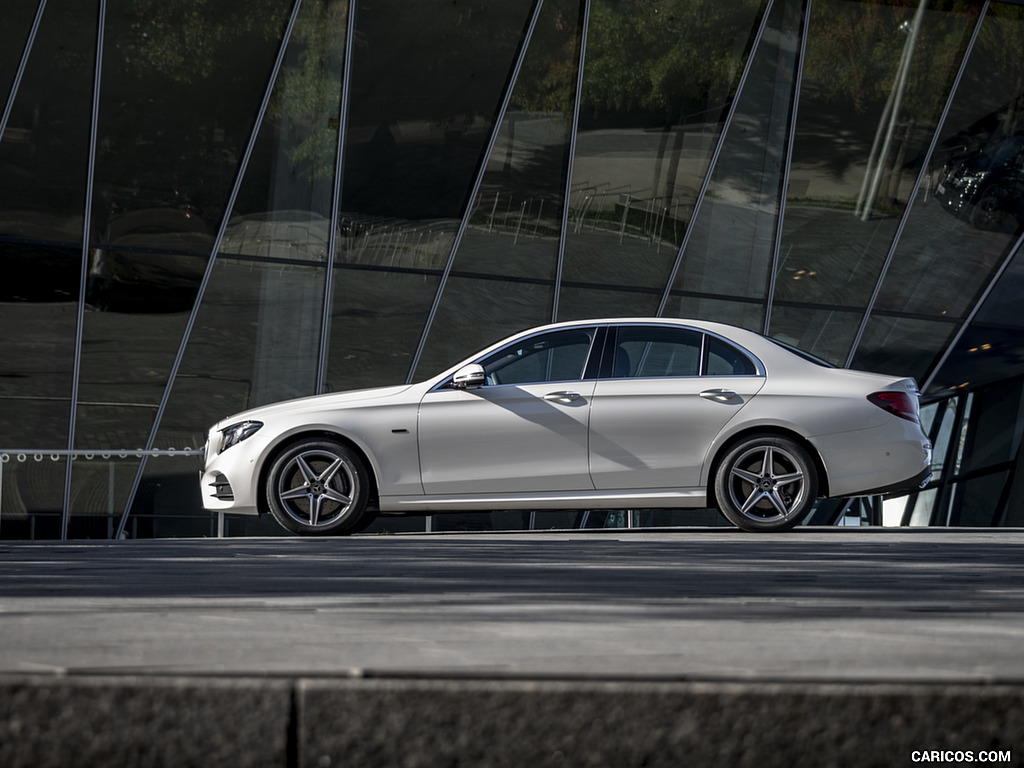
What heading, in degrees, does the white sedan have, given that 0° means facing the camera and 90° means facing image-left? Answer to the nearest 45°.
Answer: approximately 90°

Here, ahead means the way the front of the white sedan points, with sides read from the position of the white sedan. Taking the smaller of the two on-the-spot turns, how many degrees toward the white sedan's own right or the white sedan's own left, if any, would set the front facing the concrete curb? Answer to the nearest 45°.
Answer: approximately 90° to the white sedan's own left
